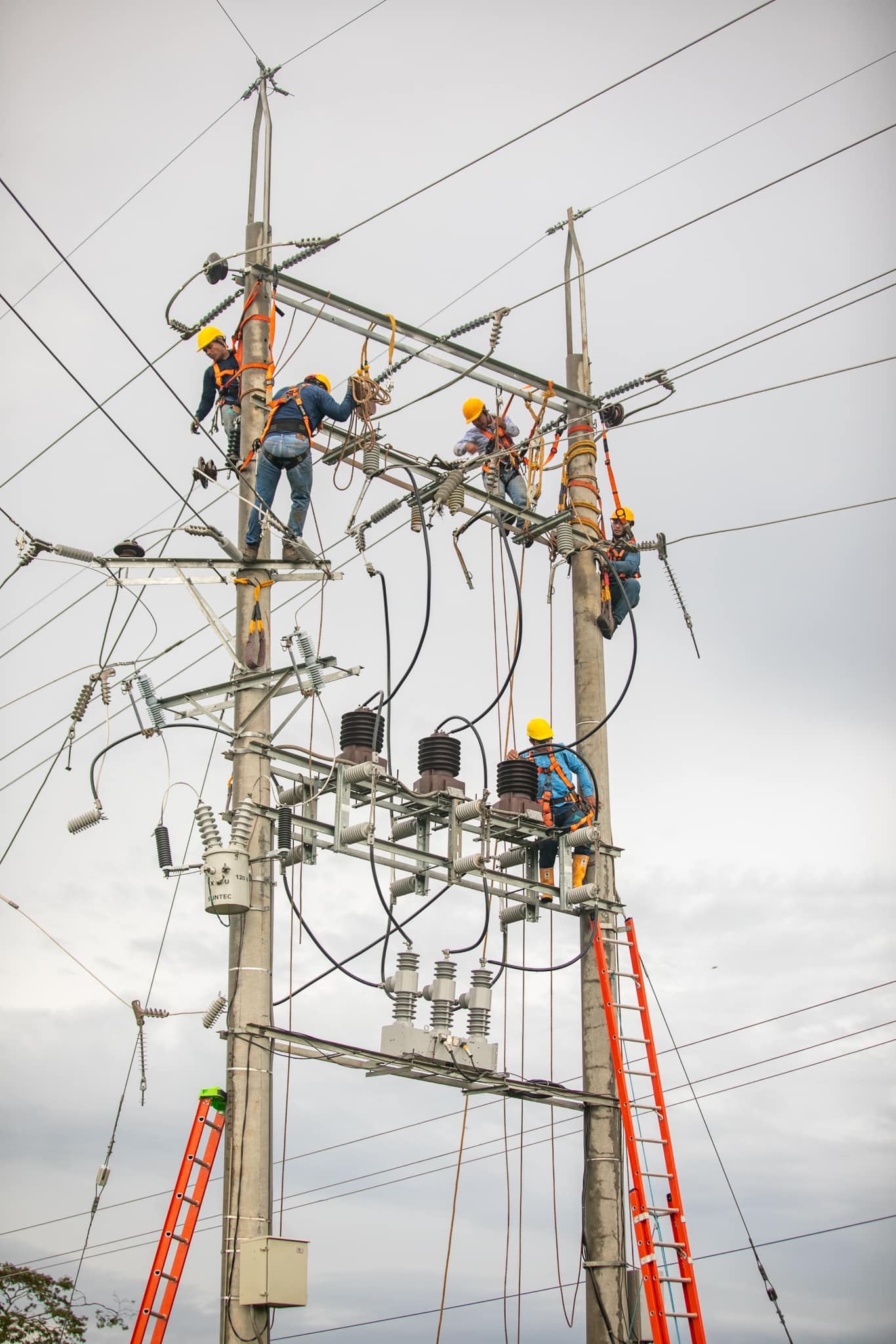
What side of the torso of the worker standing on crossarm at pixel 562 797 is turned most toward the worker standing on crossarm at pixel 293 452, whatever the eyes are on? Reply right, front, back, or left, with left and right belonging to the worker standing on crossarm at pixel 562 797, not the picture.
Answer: left

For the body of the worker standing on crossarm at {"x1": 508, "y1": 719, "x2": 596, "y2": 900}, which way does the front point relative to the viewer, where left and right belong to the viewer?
facing away from the viewer

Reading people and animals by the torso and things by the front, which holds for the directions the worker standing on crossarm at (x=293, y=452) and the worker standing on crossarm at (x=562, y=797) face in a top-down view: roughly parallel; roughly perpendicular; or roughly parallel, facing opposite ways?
roughly parallel

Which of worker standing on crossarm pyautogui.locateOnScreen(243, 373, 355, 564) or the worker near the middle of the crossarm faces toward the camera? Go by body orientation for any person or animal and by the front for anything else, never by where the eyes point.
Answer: the worker near the middle of the crossarm
